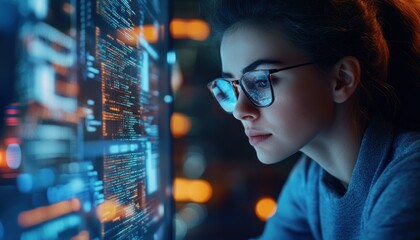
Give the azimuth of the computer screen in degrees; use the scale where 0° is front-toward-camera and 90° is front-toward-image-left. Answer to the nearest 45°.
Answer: approximately 315°

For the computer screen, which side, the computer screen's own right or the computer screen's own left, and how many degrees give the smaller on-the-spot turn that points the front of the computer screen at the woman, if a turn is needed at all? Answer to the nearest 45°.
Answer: approximately 45° to the computer screen's own left
